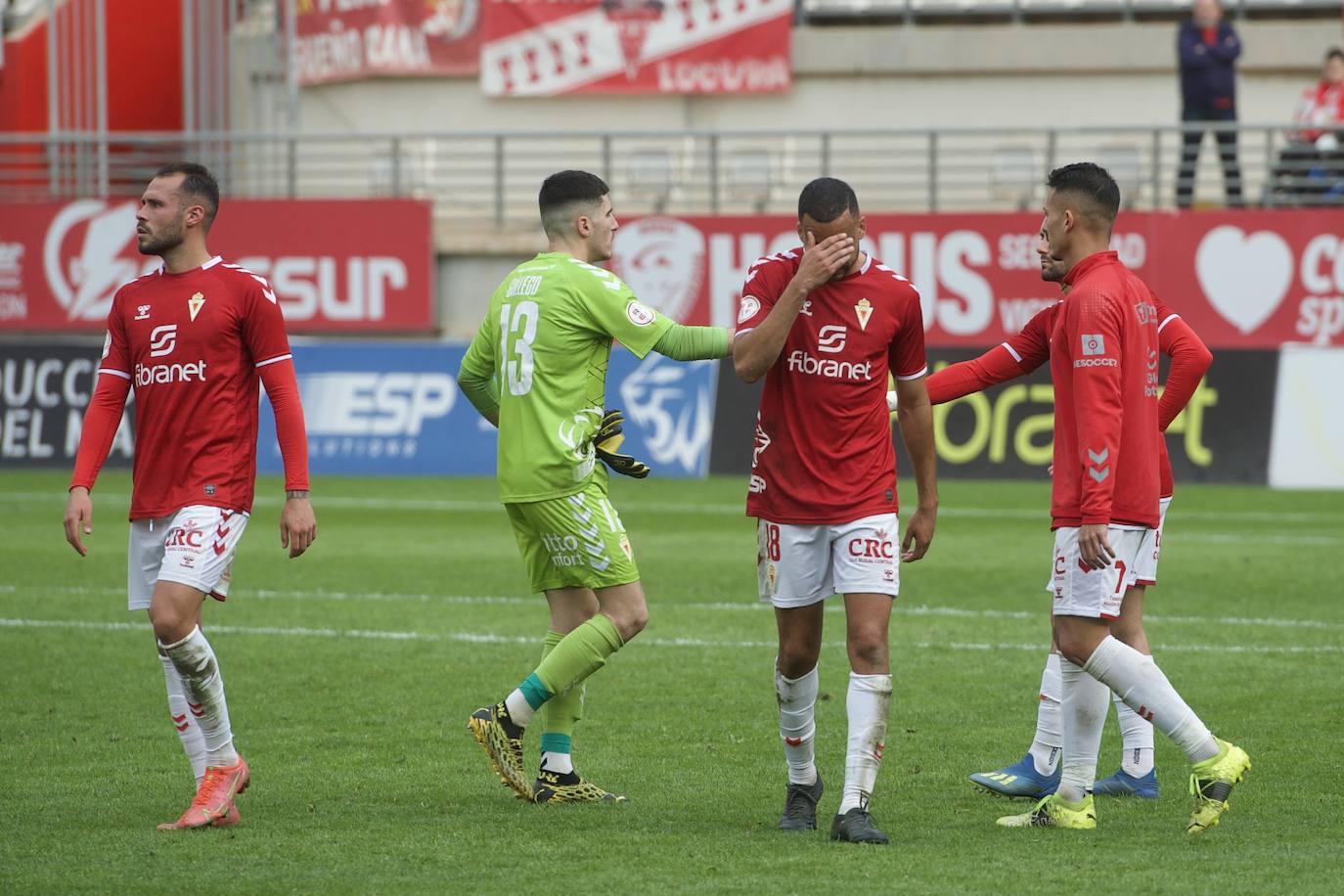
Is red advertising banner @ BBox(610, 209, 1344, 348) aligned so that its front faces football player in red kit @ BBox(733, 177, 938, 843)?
yes

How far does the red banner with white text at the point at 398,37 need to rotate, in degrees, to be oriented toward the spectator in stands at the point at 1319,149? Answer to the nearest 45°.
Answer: approximately 45° to its left

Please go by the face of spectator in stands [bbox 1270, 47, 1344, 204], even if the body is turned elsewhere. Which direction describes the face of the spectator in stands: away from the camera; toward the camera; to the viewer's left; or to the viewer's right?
toward the camera

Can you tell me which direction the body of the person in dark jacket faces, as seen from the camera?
toward the camera

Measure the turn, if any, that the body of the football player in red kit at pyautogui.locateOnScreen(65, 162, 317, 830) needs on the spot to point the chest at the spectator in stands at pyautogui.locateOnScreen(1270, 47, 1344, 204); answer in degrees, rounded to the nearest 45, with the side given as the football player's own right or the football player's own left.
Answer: approximately 180°

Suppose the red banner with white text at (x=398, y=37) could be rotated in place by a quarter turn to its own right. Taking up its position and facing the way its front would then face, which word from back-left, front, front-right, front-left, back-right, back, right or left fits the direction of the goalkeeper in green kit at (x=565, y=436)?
left

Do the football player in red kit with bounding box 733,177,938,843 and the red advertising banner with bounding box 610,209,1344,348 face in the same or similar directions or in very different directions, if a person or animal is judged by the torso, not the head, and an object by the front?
same or similar directions

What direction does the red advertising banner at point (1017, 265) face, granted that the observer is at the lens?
facing the viewer

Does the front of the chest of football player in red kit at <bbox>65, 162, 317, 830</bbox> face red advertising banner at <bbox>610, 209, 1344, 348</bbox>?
no

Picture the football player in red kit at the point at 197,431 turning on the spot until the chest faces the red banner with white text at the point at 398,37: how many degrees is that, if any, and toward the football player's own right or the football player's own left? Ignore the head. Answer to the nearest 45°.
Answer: approximately 135° to the football player's own right

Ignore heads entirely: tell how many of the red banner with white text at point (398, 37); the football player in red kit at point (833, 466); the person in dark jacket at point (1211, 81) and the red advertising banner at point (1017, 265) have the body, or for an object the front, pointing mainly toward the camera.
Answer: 4

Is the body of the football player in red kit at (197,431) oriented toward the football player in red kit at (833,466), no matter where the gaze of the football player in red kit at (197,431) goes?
no

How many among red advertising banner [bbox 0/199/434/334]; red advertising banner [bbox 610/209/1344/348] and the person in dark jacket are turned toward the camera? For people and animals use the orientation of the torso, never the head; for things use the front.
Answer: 3

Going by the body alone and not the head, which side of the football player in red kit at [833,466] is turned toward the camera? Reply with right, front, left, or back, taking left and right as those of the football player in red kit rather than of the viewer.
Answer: front

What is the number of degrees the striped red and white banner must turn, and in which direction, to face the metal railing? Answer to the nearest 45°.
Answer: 0° — it already faces it

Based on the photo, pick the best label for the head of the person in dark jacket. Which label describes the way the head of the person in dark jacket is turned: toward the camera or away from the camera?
toward the camera

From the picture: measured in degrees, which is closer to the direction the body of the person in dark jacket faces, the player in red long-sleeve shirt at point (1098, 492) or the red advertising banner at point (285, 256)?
the player in red long-sleeve shirt

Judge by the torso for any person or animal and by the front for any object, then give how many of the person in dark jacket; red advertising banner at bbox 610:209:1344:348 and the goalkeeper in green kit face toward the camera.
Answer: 2
